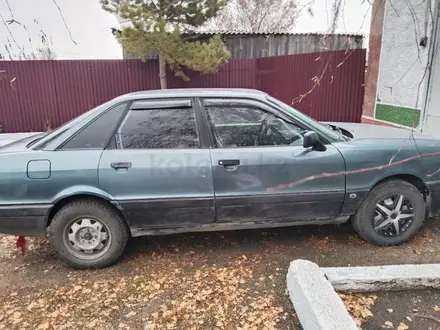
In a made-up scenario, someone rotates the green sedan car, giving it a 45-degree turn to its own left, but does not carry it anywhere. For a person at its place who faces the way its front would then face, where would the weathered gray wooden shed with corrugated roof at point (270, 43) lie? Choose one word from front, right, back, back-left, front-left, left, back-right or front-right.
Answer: front-left

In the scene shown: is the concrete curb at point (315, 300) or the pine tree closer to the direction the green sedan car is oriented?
the concrete curb

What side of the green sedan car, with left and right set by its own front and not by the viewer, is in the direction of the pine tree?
left

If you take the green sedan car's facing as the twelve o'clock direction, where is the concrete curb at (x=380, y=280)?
The concrete curb is roughly at 1 o'clock from the green sedan car.

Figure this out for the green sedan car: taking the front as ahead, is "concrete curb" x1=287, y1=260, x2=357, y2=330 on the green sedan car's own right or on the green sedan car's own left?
on the green sedan car's own right

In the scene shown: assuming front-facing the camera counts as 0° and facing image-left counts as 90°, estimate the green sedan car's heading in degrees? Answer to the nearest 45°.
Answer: approximately 270°

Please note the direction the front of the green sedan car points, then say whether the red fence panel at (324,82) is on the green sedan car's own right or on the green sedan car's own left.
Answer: on the green sedan car's own left
